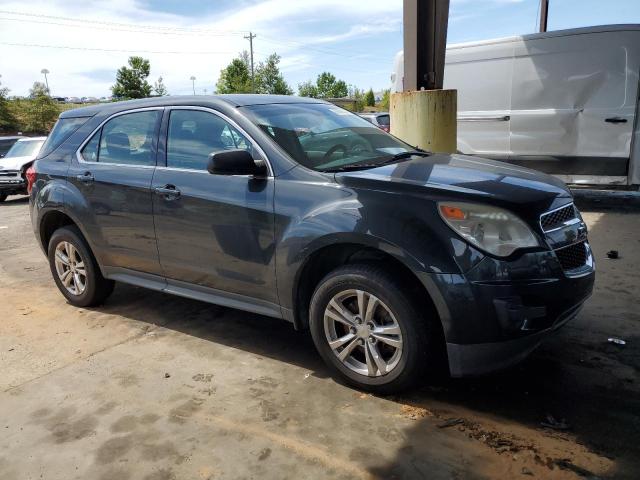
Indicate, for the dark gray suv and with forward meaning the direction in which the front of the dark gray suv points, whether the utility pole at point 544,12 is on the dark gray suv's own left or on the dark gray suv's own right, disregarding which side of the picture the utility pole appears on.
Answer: on the dark gray suv's own left

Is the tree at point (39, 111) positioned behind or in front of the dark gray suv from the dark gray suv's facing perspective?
behind

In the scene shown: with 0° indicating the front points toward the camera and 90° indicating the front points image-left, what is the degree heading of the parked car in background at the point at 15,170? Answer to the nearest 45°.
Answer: approximately 45°

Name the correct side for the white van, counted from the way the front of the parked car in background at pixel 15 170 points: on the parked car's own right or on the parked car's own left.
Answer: on the parked car's own left

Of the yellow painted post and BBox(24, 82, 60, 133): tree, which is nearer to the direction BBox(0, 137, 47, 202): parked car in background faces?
the yellow painted post

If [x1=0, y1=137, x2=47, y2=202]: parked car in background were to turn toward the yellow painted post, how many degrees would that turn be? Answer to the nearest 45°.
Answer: approximately 45° to its left

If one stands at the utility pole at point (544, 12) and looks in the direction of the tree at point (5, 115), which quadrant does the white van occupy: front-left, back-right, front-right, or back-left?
back-left

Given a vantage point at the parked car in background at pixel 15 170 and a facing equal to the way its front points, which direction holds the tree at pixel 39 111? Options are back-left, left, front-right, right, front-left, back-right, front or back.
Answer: back-right

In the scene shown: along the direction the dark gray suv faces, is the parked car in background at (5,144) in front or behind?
behind

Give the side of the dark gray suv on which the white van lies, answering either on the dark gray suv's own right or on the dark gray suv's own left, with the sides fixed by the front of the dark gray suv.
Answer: on the dark gray suv's own left

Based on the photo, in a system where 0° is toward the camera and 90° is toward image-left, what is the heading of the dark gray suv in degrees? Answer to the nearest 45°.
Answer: approximately 315°
